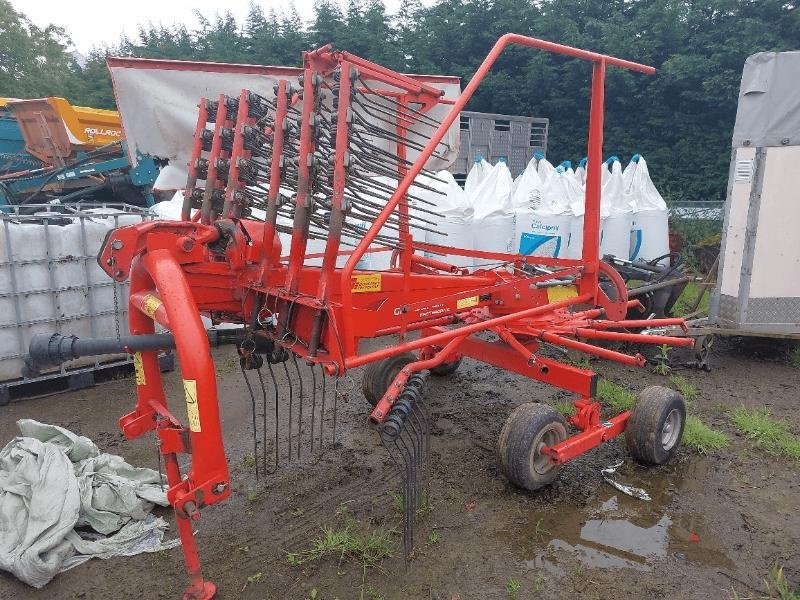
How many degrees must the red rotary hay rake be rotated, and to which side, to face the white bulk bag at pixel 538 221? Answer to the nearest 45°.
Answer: approximately 180°

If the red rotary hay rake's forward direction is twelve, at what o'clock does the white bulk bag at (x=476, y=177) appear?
The white bulk bag is roughly at 5 o'clock from the red rotary hay rake.

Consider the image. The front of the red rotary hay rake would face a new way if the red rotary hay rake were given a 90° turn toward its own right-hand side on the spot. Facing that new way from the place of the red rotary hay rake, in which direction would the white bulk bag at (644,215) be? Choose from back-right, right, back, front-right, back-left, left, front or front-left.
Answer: right

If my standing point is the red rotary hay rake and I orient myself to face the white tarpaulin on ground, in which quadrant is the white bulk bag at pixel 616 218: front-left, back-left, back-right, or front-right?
back-right

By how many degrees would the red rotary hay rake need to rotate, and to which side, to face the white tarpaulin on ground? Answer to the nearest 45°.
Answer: approximately 45° to its right

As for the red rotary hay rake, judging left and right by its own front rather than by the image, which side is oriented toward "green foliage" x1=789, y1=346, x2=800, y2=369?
back

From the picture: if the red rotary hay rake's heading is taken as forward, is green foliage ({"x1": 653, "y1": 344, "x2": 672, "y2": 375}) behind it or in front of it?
behind

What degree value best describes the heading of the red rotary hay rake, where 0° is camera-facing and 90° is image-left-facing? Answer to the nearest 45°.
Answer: approximately 45°

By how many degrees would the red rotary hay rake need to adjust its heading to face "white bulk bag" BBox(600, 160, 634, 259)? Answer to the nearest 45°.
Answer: approximately 180°

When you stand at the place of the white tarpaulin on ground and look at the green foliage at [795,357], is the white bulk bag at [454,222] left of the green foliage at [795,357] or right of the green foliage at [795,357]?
left

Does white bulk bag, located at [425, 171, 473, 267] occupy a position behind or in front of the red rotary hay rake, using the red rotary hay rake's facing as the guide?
behind

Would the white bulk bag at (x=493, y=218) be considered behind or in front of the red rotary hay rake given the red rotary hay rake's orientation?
behind
